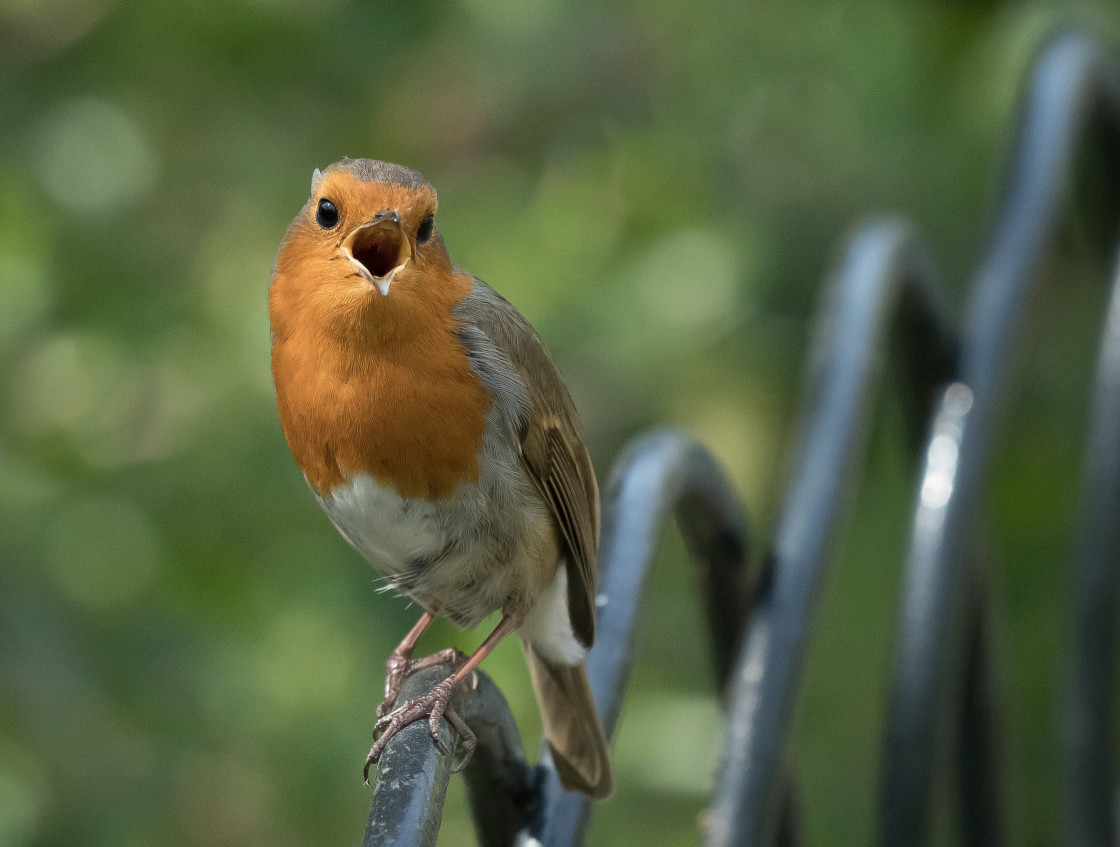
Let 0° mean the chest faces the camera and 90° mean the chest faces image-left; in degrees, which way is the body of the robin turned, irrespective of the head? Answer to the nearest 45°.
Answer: approximately 45°
